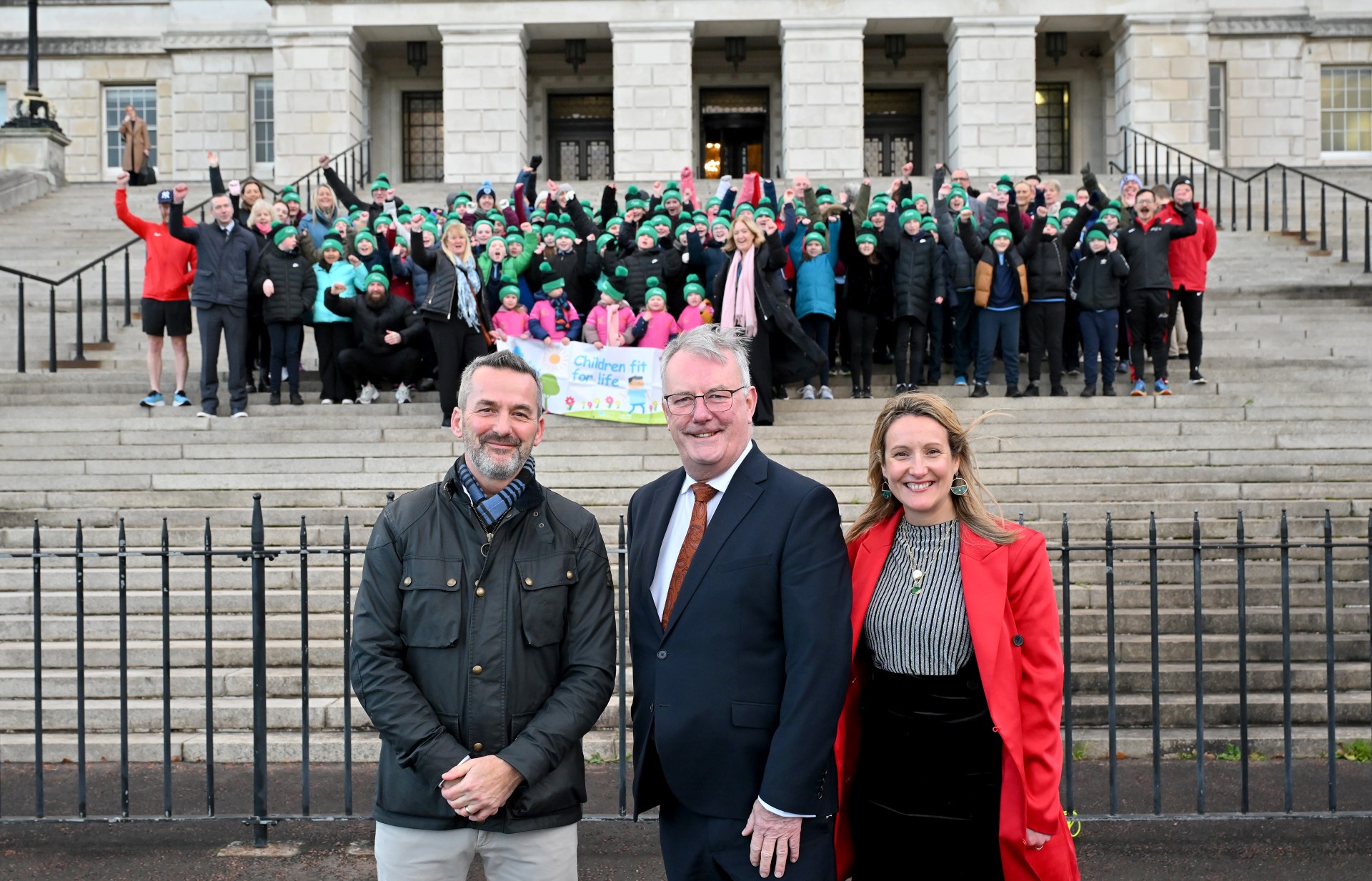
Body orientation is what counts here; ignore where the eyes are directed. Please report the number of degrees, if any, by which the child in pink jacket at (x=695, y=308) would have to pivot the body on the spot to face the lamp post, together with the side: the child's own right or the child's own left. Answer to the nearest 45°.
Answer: approximately 135° to the child's own right

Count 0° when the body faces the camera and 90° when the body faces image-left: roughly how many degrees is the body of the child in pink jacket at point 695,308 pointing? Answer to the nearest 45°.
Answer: approximately 0°

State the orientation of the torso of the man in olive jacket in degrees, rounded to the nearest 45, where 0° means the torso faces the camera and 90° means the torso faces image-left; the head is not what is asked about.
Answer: approximately 0°

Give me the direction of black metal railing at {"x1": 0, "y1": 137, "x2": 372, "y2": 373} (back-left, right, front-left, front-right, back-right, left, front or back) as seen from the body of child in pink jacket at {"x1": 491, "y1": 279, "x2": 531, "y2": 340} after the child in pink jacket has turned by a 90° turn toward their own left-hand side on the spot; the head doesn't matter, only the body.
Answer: back-left

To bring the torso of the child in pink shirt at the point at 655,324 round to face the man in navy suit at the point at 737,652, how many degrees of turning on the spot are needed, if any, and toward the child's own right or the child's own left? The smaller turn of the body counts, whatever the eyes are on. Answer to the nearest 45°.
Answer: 0° — they already face them

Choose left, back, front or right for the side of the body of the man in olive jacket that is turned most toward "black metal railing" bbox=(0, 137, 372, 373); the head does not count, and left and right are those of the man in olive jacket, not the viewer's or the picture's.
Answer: back
